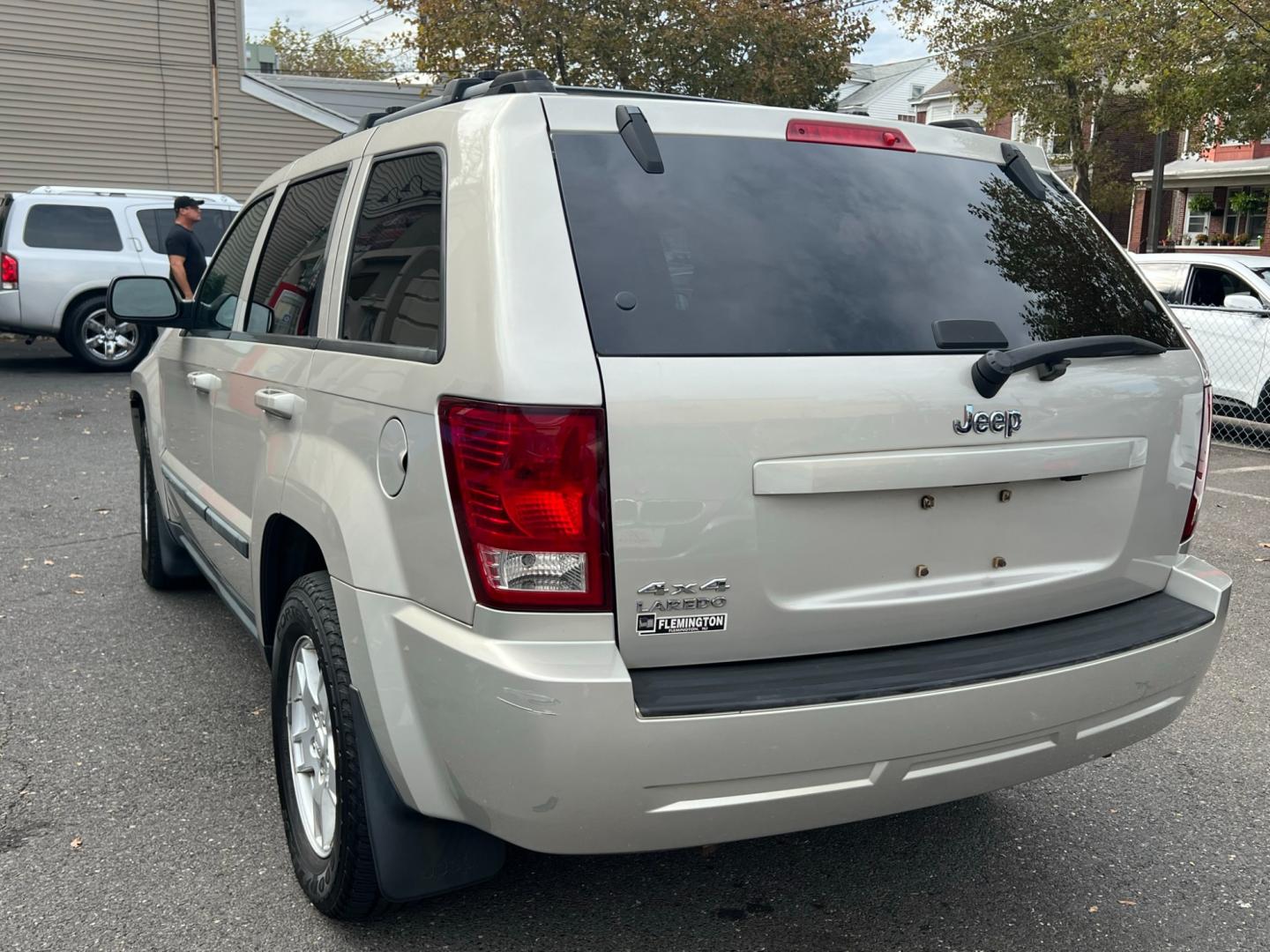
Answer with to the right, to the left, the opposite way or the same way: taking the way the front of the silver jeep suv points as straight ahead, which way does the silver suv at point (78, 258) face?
to the right

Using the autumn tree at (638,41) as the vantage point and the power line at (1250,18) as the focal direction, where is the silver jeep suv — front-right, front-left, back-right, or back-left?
front-right

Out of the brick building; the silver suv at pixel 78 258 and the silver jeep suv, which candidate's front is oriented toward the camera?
the brick building

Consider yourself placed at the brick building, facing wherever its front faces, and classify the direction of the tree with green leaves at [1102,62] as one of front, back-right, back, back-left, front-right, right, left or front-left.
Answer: front

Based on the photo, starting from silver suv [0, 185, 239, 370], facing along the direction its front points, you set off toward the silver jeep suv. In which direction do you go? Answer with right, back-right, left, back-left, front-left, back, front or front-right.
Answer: right

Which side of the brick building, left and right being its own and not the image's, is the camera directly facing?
front

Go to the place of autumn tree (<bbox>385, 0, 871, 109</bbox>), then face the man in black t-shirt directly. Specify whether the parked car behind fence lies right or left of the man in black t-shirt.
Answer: left

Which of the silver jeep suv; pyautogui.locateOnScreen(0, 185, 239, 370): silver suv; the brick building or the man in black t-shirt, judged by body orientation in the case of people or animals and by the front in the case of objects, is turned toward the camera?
the brick building

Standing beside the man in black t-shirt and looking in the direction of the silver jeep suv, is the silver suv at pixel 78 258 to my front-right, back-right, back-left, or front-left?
back-right

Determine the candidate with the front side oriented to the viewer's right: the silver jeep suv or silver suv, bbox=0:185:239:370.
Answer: the silver suv

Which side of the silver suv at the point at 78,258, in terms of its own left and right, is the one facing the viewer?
right

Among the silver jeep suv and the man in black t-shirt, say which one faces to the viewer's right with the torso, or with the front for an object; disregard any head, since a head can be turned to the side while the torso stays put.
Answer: the man in black t-shirt

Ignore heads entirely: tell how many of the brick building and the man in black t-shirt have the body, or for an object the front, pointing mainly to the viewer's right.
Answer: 1

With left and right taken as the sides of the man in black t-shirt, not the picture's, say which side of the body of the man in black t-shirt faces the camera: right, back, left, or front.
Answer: right

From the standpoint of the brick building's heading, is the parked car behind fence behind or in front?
in front
